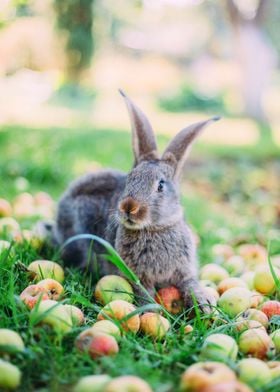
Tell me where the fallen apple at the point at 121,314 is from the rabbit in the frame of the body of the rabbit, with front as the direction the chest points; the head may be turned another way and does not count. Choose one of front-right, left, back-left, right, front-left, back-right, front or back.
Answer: front-right

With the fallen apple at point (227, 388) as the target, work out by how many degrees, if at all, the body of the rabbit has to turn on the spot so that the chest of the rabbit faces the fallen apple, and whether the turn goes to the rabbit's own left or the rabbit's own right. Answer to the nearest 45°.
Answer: approximately 45° to the rabbit's own right

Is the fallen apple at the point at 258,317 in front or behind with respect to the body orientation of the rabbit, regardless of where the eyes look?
in front

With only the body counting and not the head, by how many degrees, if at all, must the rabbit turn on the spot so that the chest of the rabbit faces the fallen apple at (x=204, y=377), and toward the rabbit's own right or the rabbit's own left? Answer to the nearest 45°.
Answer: approximately 45° to the rabbit's own right

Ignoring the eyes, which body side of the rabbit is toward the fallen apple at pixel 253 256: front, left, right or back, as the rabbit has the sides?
left

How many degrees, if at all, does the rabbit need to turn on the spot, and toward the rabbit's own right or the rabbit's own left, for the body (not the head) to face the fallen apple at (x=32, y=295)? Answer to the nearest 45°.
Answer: approximately 90° to the rabbit's own right

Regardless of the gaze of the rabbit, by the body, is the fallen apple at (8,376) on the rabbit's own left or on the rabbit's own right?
on the rabbit's own right

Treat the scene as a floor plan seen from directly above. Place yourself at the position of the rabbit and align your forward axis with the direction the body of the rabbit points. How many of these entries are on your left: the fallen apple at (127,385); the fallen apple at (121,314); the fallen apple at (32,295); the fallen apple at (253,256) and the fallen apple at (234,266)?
2

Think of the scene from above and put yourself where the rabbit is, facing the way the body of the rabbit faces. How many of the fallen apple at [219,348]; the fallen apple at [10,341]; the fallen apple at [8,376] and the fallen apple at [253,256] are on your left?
1

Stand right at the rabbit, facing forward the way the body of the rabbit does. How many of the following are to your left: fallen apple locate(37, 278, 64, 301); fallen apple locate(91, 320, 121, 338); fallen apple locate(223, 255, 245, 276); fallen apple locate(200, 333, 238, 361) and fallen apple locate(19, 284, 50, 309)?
1

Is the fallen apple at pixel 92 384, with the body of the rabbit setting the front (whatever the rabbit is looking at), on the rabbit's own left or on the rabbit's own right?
on the rabbit's own right

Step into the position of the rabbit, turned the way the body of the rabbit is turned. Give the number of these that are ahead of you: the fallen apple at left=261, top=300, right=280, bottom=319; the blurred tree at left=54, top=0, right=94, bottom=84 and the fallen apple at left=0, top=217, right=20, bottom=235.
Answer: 1

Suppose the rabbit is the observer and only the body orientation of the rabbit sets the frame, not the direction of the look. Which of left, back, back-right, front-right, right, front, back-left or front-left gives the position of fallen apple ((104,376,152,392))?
front-right

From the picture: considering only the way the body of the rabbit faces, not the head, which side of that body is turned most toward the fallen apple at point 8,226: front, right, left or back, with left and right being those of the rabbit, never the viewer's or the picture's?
back

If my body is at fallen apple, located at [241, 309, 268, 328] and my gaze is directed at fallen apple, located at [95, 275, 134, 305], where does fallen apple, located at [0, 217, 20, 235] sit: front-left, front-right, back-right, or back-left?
front-right

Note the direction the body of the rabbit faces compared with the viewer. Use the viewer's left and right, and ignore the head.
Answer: facing the viewer and to the right of the viewer
